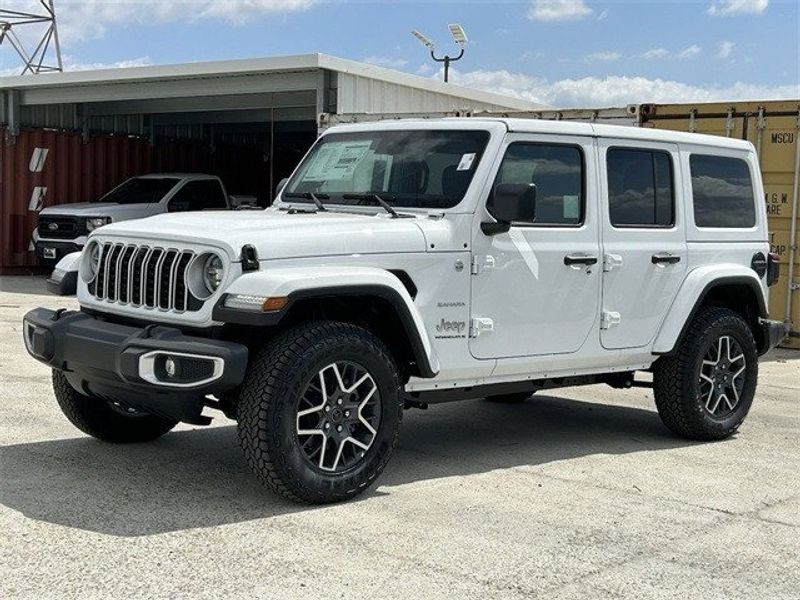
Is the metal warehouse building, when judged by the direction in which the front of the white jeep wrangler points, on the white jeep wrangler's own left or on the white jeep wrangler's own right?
on the white jeep wrangler's own right

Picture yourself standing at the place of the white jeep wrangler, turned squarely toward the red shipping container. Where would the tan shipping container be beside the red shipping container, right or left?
right

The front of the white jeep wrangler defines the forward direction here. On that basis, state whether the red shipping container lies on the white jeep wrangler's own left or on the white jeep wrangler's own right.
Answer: on the white jeep wrangler's own right

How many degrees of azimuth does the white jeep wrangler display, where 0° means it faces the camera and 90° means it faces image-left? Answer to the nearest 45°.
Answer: approximately 45°
